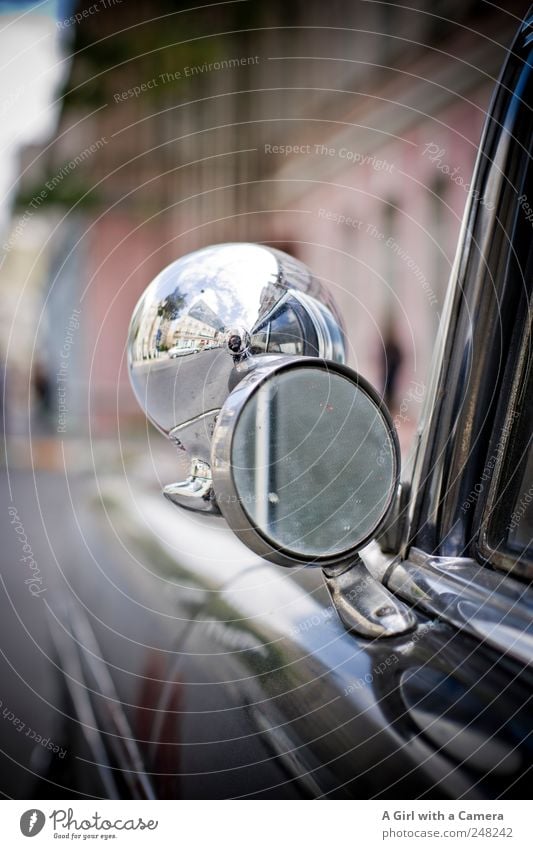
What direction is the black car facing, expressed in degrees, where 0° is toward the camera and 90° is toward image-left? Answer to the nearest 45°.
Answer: approximately 135°
